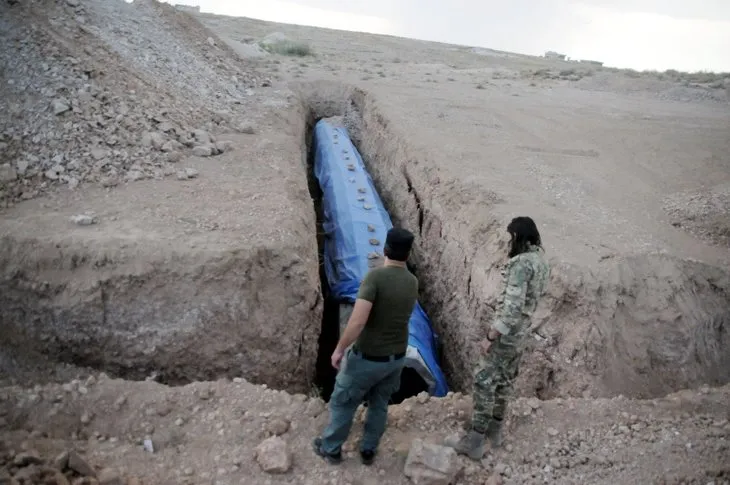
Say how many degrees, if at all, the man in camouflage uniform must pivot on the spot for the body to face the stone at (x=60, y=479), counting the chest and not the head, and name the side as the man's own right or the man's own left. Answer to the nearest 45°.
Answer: approximately 45° to the man's own left

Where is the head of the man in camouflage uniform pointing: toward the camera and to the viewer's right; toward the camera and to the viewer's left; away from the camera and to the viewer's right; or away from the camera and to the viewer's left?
away from the camera and to the viewer's left

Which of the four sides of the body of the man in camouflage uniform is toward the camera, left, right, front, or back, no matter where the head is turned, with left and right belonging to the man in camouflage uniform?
left

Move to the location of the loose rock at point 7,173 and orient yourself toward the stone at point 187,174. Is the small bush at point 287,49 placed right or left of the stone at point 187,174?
left

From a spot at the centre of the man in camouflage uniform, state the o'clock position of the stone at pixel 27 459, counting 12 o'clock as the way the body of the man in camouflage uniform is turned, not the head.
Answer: The stone is roughly at 11 o'clock from the man in camouflage uniform.

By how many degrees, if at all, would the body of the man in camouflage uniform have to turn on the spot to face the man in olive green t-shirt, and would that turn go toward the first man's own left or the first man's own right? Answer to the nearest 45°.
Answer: approximately 45° to the first man's own left

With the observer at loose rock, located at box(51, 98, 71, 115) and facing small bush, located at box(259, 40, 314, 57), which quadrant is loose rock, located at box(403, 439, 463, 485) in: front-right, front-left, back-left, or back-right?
back-right
